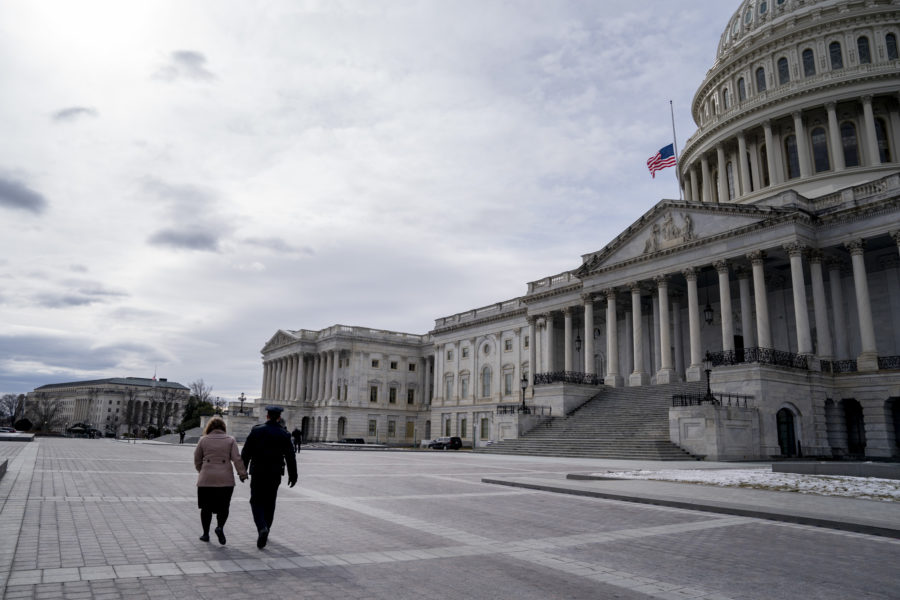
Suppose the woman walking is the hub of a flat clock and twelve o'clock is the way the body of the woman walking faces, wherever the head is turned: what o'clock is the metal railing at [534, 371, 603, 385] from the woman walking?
The metal railing is roughly at 1 o'clock from the woman walking.

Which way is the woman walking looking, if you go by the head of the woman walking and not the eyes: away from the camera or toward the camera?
away from the camera

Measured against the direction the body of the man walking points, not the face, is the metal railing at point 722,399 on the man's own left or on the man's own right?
on the man's own right

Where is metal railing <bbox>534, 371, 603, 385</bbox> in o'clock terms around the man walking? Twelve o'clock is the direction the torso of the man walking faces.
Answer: The metal railing is roughly at 1 o'clock from the man walking.

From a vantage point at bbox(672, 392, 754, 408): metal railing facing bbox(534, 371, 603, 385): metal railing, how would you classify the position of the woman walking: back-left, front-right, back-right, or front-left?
back-left

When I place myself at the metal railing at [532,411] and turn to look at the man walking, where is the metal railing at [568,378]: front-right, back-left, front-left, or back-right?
back-left

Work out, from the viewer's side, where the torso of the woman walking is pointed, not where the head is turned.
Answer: away from the camera

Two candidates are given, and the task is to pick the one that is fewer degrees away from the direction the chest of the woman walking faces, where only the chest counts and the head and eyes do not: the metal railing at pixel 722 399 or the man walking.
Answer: the metal railing

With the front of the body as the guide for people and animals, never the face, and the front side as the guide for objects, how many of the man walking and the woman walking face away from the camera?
2

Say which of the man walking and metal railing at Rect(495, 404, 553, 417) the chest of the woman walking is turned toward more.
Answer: the metal railing

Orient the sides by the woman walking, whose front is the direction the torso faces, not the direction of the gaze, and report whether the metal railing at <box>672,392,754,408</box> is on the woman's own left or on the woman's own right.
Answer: on the woman's own right

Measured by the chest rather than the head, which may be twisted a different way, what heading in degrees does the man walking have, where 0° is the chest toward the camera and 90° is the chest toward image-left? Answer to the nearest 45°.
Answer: approximately 180°
